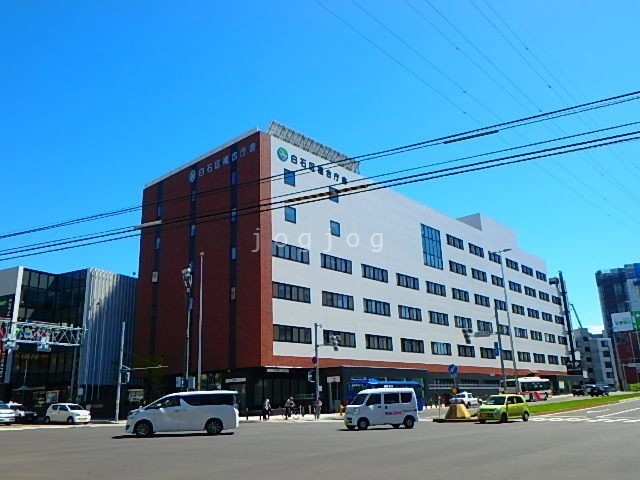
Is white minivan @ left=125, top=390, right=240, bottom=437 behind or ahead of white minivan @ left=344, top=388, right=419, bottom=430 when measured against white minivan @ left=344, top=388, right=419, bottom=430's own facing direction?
ahead

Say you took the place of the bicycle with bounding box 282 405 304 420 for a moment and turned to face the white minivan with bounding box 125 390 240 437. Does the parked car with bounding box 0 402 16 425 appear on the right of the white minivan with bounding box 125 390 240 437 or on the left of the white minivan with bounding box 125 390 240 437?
right

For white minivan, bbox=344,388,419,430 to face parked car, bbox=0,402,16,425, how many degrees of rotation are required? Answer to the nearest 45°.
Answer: approximately 45° to its right

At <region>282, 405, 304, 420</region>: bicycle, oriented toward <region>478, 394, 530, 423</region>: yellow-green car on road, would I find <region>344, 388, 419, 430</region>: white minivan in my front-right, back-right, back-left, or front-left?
front-right

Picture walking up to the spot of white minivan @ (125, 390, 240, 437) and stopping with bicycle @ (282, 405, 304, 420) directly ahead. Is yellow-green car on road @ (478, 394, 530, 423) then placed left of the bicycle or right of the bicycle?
right

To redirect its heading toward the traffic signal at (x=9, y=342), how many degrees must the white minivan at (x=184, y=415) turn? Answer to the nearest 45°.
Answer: approximately 45° to its right

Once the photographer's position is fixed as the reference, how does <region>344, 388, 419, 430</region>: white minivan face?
facing the viewer and to the left of the viewer

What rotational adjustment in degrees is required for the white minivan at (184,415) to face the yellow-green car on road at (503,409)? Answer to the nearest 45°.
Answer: approximately 180°

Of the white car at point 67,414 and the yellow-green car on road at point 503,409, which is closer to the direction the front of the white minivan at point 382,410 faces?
the white car

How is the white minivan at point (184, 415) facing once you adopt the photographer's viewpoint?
facing to the left of the viewer

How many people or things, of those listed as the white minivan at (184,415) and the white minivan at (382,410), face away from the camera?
0

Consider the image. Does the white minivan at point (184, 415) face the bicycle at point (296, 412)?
no

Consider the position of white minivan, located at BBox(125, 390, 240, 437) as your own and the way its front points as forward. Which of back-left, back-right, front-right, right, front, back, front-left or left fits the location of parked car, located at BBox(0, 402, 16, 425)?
front-right

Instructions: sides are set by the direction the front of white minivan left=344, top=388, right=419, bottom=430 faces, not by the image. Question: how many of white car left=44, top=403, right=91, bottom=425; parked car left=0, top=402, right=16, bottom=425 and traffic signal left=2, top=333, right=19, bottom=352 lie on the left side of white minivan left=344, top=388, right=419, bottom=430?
0

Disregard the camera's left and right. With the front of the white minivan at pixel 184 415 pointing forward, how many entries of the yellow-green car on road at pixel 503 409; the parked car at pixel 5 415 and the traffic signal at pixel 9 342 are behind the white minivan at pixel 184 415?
1

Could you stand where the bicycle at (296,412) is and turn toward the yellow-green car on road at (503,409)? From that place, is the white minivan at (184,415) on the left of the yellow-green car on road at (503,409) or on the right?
right

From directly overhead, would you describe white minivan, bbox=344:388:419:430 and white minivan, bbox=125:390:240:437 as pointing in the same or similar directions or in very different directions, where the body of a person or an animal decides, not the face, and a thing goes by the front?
same or similar directions

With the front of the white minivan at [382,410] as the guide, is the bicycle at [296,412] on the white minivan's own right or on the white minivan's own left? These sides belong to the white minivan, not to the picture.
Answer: on the white minivan's own right

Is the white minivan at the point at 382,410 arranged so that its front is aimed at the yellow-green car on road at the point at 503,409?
no

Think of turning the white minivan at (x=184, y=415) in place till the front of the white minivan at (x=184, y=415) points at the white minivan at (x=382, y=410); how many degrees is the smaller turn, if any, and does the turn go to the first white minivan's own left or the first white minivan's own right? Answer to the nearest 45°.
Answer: approximately 180°
